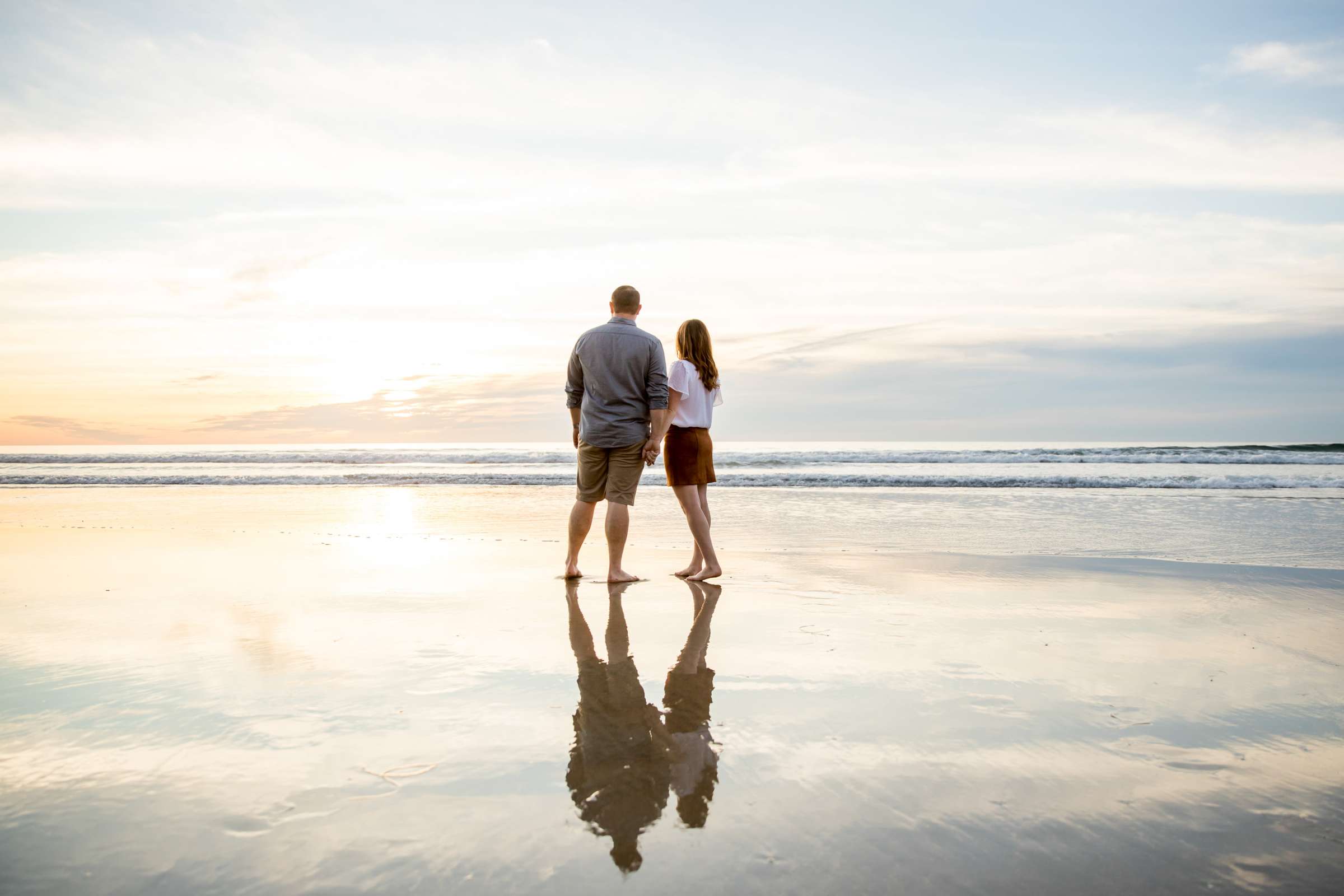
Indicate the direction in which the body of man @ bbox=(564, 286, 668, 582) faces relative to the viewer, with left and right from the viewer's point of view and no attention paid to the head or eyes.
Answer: facing away from the viewer

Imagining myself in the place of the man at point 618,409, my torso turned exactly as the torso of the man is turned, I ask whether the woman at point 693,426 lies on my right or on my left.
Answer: on my right

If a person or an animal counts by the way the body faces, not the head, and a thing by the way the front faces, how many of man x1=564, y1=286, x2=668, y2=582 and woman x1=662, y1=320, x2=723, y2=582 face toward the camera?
0

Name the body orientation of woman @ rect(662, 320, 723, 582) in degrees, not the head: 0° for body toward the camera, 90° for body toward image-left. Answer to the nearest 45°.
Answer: approximately 135°

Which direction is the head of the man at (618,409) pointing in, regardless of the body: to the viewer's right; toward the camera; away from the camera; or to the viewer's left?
away from the camera

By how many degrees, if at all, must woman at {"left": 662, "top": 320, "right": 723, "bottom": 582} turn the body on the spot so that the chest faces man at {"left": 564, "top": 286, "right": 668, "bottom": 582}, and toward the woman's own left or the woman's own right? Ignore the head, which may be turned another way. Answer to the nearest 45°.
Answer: approximately 90° to the woman's own left
